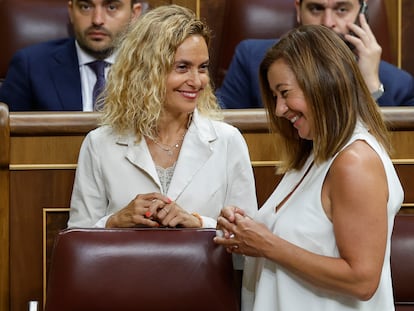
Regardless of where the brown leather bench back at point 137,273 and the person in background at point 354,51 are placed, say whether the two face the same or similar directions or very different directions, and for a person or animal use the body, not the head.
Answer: same or similar directions

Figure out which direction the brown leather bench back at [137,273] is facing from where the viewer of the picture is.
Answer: facing the viewer

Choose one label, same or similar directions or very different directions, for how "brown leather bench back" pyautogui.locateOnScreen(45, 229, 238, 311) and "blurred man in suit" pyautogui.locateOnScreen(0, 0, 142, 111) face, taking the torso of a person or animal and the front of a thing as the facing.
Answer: same or similar directions

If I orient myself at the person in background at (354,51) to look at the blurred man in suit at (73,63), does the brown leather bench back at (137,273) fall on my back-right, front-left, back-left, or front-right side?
front-left

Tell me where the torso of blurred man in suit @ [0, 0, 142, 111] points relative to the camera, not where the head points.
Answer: toward the camera

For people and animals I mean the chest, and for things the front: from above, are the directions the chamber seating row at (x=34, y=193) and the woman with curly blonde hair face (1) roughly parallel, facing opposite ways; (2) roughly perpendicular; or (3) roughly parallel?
roughly parallel

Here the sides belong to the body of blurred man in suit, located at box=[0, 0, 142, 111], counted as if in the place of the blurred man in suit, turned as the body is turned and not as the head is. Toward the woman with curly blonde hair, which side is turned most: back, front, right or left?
front

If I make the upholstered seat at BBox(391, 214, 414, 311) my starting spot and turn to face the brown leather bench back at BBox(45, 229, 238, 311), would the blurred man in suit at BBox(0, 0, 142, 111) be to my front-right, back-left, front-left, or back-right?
front-right

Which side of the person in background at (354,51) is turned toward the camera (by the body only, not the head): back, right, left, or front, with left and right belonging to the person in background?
front
